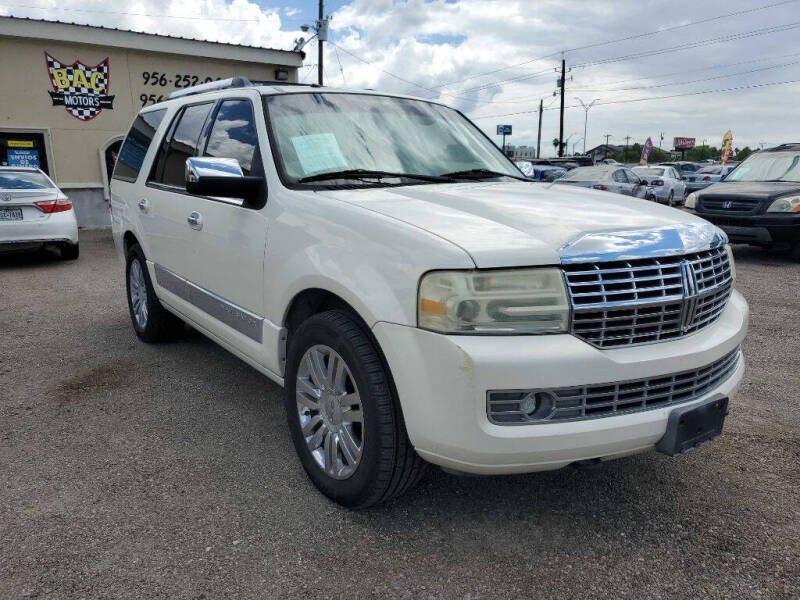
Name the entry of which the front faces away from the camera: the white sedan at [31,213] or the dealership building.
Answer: the white sedan

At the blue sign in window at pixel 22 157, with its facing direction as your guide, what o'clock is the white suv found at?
The white suv is roughly at 12 o'clock from the blue sign in window.

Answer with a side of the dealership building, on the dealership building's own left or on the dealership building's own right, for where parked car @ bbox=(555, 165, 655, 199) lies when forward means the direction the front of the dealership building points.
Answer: on the dealership building's own left

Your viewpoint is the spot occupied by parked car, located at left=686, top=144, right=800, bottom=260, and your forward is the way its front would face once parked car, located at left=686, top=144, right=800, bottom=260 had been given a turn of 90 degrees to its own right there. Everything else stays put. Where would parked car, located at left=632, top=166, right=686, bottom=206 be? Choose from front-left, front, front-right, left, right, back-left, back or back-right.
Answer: front-right

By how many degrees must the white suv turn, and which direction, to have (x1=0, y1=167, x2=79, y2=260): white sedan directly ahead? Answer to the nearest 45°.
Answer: approximately 180°

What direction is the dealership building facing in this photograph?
toward the camera

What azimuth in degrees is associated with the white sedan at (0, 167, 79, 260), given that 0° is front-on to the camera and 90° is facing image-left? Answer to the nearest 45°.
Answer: approximately 180°

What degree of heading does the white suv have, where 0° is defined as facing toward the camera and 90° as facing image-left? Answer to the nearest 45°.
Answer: approximately 315°

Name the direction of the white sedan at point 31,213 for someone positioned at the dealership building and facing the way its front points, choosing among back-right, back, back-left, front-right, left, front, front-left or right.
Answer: front

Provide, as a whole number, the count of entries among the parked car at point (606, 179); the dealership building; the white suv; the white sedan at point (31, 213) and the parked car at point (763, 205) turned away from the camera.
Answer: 1

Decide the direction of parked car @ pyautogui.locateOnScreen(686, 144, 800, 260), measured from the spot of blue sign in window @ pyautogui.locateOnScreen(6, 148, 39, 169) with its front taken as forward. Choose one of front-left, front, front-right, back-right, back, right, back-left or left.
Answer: front-left

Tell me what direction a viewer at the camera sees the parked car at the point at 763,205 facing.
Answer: facing the viewer and to the left of the viewer

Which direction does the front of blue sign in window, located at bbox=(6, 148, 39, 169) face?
toward the camera

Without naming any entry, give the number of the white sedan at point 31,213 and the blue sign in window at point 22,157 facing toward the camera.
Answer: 1
